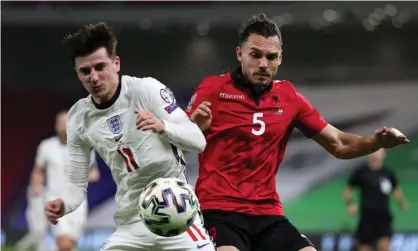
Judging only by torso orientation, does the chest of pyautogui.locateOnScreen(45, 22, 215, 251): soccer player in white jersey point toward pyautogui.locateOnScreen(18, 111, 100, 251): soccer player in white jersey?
no

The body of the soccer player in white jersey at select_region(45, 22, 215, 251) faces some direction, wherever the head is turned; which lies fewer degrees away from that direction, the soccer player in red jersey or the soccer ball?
the soccer ball

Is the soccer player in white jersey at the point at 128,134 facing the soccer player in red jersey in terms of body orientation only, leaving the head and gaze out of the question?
no
